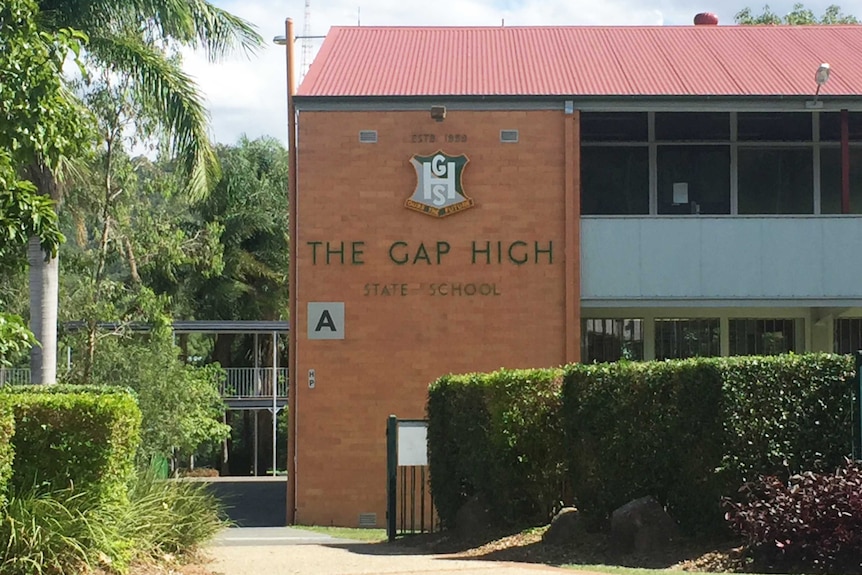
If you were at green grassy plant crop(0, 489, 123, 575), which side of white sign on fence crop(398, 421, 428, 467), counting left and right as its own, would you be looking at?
front

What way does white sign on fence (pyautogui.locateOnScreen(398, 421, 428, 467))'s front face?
toward the camera

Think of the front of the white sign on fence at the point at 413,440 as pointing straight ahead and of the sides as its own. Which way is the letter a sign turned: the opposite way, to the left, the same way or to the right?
the same way

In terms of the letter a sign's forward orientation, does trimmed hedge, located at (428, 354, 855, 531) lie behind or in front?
in front

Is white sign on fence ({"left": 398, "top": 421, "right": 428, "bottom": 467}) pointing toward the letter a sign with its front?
no

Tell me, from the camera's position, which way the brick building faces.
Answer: facing the viewer

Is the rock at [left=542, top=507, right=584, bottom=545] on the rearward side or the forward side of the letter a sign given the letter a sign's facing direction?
on the forward side

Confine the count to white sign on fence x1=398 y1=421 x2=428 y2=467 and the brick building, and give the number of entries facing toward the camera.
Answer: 2

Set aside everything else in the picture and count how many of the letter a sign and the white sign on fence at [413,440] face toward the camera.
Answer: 2
